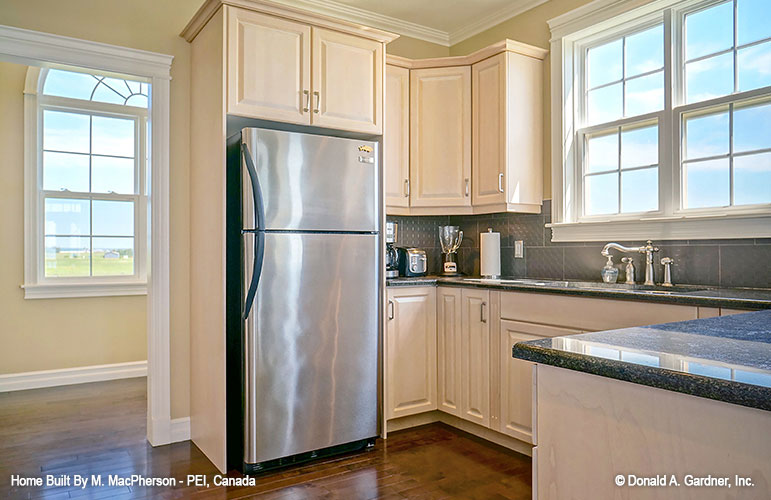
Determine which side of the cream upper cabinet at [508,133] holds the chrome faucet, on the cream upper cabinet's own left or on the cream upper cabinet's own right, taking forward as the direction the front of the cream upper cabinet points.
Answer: on the cream upper cabinet's own left

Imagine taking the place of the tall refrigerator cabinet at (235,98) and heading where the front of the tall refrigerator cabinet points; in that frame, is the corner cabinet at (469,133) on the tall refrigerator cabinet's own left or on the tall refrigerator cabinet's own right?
on the tall refrigerator cabinet's own left

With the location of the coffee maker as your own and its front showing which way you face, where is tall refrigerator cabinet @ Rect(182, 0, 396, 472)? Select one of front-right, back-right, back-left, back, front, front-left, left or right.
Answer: front-right

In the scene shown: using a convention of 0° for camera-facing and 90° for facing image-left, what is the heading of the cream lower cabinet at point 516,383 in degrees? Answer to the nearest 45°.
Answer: approximately 45°

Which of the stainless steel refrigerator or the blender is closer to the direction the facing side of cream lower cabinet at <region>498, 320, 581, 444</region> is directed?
the stainless steel refrigerator

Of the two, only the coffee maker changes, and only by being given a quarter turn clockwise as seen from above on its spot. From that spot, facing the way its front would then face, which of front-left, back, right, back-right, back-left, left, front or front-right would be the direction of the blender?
back-right

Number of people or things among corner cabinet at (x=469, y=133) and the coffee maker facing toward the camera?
2

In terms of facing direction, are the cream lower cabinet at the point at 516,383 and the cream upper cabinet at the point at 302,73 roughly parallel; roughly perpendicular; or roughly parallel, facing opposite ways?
roughly perpendicular

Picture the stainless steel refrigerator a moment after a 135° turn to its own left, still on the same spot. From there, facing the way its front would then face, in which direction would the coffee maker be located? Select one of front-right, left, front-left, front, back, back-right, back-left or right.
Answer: front-right

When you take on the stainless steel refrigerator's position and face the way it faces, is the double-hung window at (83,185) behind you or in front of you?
behind

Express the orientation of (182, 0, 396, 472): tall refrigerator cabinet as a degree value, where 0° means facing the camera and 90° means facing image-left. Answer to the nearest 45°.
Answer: approximately 315°

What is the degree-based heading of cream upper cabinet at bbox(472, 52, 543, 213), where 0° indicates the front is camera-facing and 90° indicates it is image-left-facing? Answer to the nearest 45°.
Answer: approximately 45°

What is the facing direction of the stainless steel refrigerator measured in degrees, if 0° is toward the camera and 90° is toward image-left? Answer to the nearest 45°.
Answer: approximately 315°
